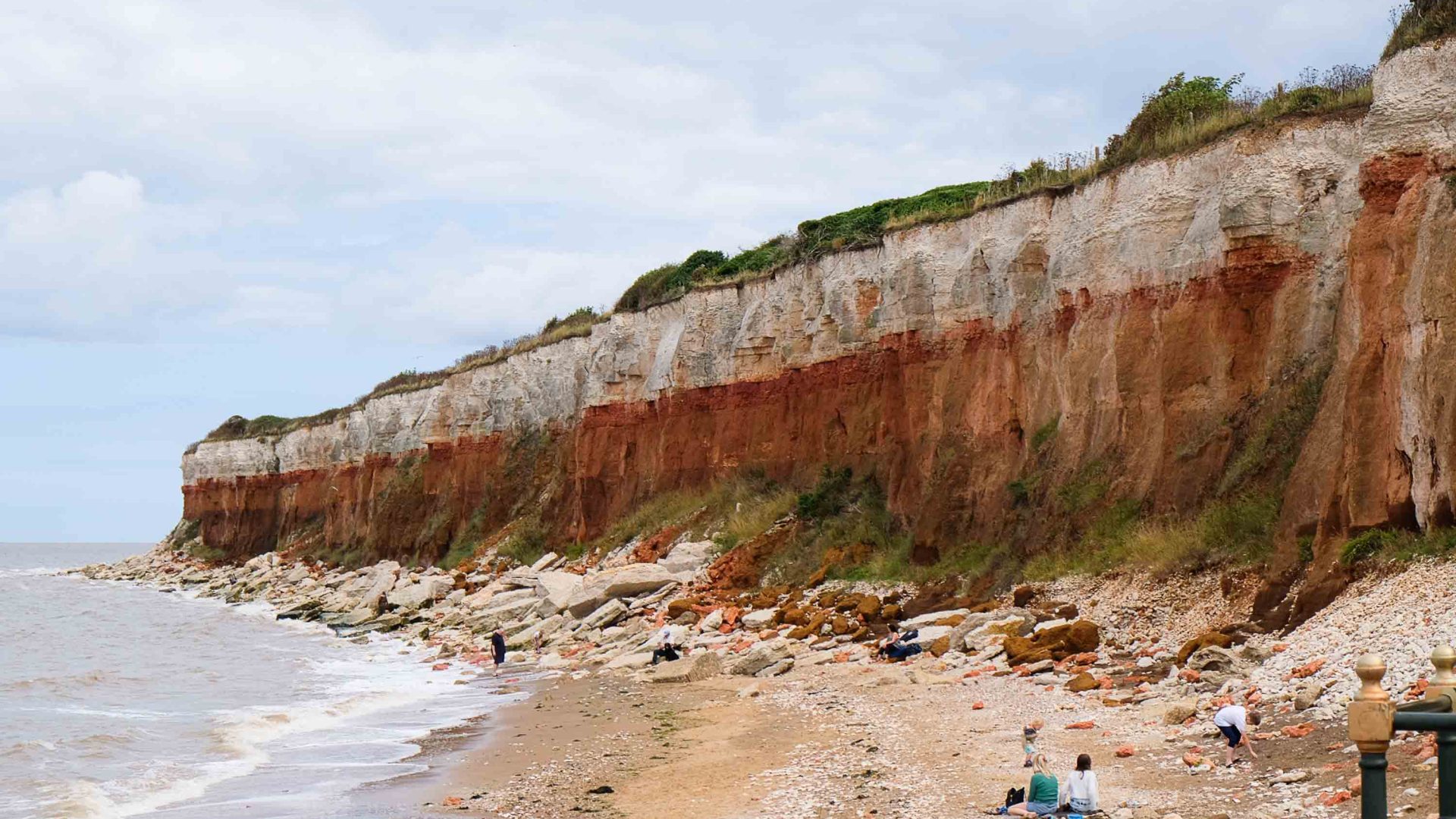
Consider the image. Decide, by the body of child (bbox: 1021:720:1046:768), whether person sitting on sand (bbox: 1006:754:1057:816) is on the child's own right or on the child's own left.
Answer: on the child's own right

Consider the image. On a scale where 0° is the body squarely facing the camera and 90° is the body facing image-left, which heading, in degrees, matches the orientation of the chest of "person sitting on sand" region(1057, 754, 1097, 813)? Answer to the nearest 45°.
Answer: approximately 180°

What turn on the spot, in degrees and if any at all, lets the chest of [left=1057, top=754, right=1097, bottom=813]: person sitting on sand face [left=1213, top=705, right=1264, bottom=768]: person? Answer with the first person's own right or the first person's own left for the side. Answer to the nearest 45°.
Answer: approximately 45° to the first person's own right
